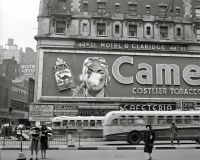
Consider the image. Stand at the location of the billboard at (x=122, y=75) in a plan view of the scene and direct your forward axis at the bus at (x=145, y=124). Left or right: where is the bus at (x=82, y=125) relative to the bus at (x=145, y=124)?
right

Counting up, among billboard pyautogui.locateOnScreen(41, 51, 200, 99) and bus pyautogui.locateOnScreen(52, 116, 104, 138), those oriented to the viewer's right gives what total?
0

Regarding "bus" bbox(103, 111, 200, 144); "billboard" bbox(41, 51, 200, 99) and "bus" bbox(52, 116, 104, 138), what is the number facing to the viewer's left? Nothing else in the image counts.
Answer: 1

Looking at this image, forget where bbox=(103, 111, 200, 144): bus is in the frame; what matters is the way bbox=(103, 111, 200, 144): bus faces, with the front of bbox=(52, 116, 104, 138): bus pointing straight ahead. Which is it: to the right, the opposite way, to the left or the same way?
the opposite way

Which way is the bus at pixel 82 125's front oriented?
to the viewer's left

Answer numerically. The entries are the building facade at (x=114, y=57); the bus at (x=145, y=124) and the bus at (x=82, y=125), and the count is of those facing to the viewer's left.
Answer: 1

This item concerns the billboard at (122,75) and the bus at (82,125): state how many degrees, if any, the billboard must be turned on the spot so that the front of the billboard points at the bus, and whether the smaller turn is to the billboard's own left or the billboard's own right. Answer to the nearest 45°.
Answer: approximately 45° to the billboard's own right

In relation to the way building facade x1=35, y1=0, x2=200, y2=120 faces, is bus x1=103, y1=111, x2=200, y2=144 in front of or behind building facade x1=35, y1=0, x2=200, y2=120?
in front
